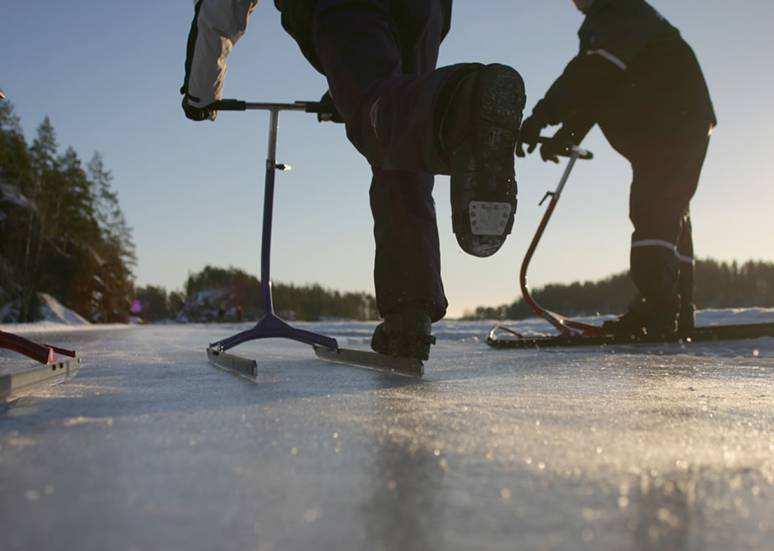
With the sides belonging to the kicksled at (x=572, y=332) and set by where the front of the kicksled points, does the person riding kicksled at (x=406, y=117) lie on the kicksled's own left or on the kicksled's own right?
on the kicksled's own left

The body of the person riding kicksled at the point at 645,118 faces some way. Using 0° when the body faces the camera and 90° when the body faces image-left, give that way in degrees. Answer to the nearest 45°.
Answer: approximately 90°

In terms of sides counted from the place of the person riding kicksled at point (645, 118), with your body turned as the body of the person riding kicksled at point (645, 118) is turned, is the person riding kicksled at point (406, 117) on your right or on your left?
on your left

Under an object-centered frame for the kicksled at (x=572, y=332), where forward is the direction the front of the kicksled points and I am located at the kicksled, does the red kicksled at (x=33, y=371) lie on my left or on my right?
on my left

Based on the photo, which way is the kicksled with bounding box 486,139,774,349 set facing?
to the viewer's left
